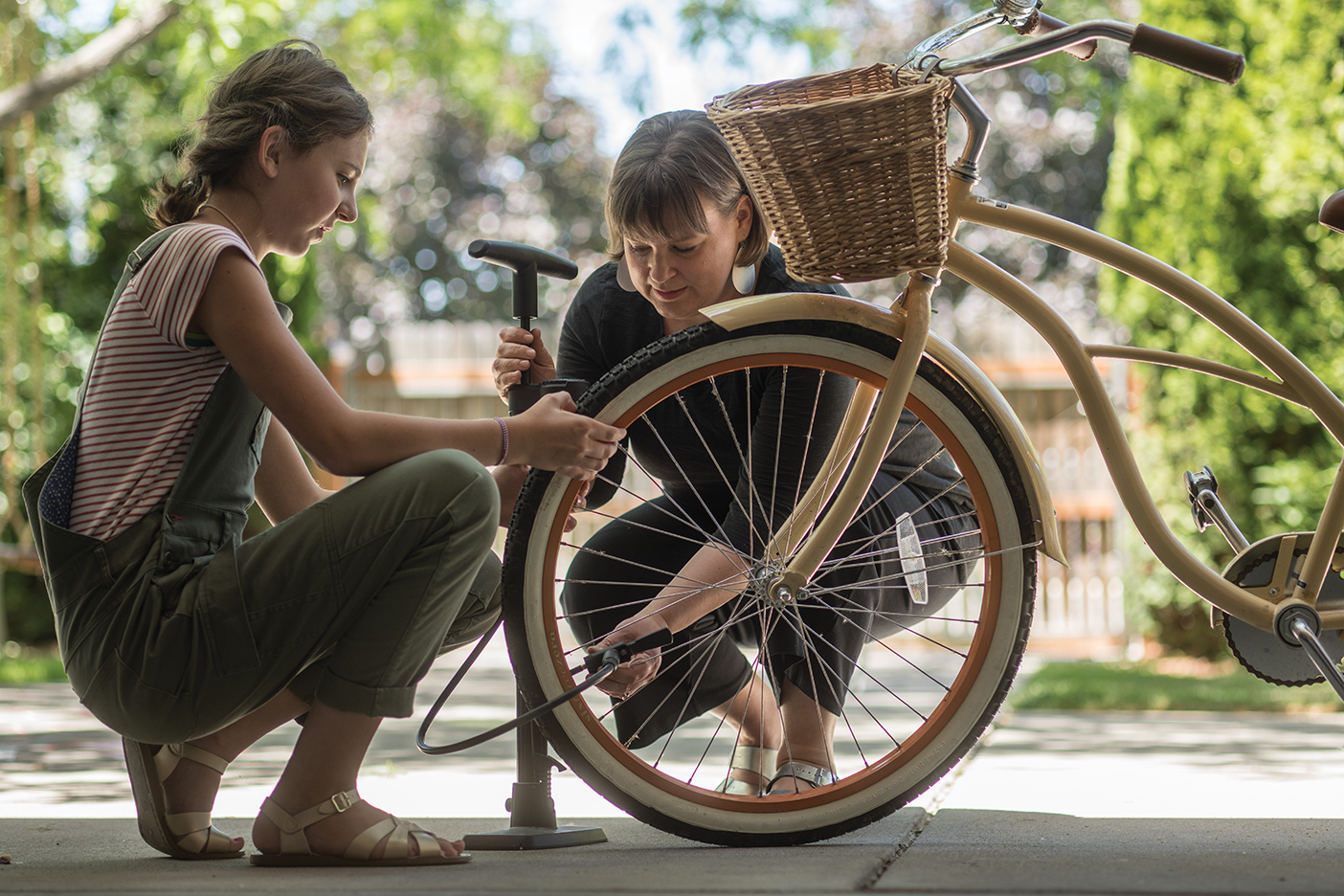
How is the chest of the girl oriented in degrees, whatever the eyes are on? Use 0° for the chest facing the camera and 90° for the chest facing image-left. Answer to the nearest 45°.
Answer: approximately 270°

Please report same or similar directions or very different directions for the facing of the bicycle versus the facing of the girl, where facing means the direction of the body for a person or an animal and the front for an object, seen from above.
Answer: very different directions

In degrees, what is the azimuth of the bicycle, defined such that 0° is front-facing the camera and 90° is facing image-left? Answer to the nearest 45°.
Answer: approximately 90°

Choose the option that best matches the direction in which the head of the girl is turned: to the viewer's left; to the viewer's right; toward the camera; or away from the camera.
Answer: to the viewer's right

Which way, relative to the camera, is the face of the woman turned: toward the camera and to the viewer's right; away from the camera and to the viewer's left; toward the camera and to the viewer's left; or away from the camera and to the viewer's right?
toward the camera and to the viewer's left

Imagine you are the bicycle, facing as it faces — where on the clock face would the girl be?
The girl is roughly at 11 o'clock from the bicycle.

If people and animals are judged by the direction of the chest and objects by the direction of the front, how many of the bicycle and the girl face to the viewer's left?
1

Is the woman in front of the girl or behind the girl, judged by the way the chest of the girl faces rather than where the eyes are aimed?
in front

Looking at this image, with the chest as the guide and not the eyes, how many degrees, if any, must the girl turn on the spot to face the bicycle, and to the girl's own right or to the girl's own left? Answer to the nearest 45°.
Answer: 0° — they already face it
